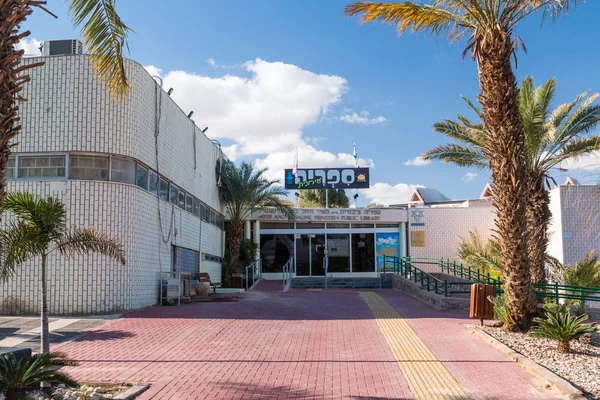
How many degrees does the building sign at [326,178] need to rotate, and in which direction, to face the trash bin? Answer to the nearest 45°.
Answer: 0° — it already faces it

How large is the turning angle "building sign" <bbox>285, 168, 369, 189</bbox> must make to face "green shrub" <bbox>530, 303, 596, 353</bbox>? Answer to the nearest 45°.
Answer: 0° — it already faces it

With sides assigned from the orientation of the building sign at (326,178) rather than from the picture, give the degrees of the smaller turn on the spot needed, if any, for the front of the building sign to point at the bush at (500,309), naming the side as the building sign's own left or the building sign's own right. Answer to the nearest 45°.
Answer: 0° — it already faces it

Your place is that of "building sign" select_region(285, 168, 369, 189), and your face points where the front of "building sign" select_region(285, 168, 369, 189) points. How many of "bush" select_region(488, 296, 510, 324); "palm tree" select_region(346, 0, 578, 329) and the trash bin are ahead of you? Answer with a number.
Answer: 3

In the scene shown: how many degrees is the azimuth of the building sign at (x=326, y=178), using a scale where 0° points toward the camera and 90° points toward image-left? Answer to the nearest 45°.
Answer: approximately 0°
